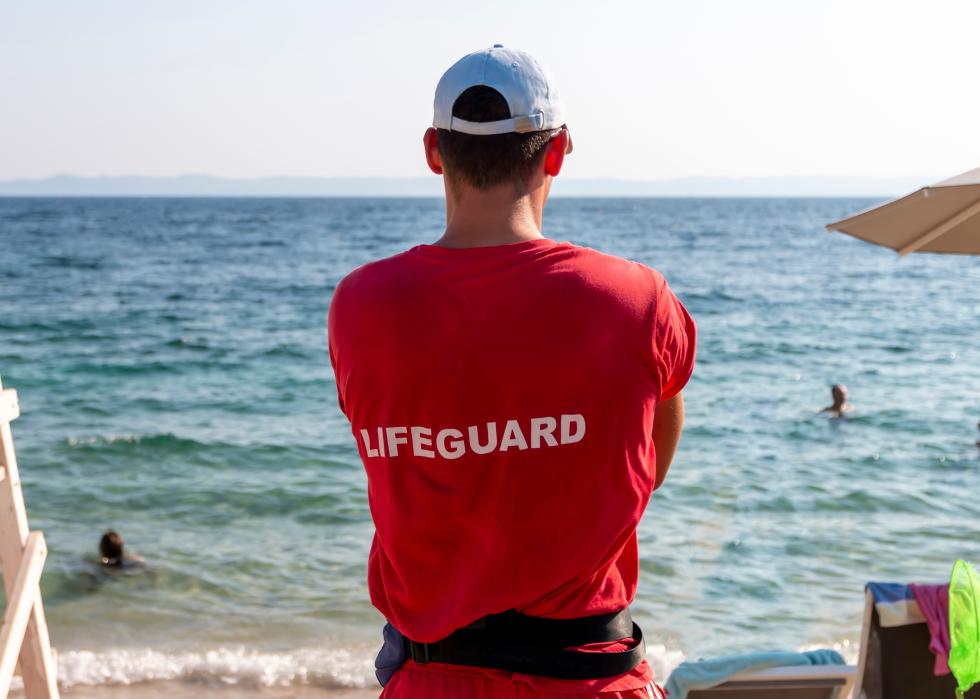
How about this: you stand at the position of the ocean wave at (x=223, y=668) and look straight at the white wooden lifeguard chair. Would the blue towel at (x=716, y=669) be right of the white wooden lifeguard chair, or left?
left

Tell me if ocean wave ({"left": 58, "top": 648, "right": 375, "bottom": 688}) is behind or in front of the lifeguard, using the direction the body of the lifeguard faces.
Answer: in front

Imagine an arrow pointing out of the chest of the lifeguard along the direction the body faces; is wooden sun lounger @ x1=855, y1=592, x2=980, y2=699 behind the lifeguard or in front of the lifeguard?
in front

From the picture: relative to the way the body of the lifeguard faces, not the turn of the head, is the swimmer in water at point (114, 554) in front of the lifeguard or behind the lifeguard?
in front

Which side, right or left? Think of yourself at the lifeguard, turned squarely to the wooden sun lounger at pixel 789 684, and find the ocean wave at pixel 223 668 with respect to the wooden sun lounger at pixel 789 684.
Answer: left

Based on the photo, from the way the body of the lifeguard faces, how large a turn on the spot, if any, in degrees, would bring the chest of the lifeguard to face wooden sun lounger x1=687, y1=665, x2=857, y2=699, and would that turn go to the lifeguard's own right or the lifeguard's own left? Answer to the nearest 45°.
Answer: approximately 45° to the lifeguard's own right

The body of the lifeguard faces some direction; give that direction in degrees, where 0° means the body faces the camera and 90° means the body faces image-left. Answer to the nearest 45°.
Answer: approximately 180°
